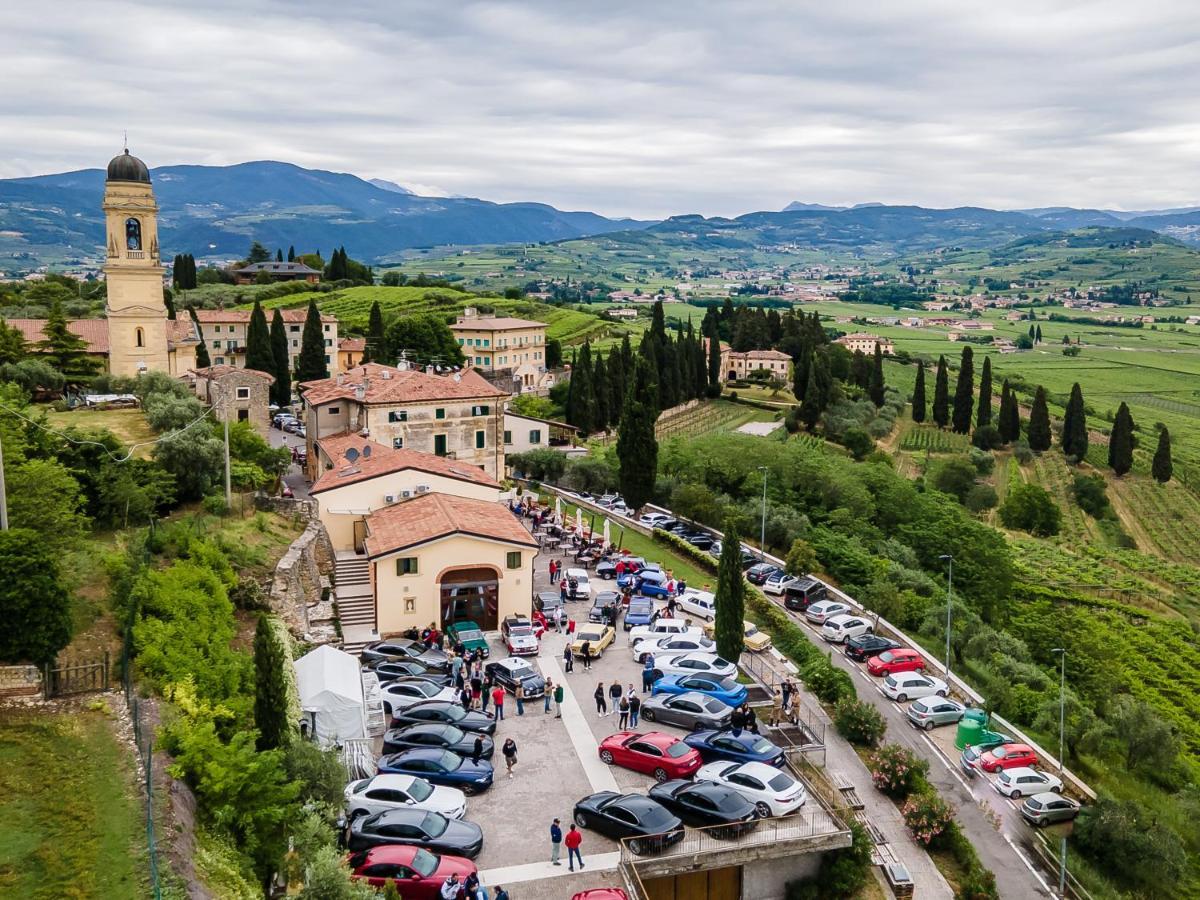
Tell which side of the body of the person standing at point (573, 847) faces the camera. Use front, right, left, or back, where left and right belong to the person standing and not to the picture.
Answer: back

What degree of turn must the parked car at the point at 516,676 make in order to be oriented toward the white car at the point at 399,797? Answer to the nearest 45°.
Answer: approximately 45° to its right

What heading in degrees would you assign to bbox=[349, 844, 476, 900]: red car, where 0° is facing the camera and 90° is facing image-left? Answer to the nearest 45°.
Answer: approximately 270°

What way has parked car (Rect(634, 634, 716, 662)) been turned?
to the viewer's left

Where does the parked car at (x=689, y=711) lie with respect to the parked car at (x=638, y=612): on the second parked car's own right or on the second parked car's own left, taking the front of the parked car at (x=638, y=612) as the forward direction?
on the second parked car's own left

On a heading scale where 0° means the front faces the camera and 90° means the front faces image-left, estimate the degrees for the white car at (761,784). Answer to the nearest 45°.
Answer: approximately 135°
